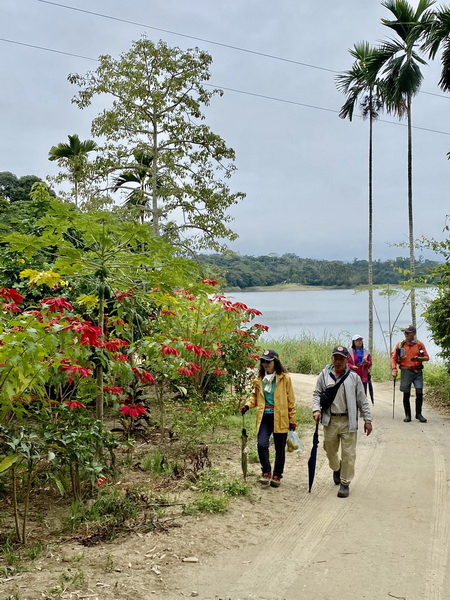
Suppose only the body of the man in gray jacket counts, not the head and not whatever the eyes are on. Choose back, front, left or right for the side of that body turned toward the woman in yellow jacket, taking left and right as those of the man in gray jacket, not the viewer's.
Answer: right

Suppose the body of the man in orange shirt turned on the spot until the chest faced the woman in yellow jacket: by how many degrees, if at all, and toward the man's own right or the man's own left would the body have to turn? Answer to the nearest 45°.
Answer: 0° — they already face them

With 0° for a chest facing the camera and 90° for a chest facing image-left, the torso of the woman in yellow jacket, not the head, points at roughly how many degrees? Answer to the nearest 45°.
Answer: approximately 45°

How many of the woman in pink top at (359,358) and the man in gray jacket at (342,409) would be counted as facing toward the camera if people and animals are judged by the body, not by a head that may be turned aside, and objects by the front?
2

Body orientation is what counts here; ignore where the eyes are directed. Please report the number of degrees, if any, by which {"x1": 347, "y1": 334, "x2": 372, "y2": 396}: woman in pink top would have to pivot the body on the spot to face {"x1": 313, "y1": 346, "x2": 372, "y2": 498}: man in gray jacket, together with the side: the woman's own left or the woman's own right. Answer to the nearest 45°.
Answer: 0° — they already face them

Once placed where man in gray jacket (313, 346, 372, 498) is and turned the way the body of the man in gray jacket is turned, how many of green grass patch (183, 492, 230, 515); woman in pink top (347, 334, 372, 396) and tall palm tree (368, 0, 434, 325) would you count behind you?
2

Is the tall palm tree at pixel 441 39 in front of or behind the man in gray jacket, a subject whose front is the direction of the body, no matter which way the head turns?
behind

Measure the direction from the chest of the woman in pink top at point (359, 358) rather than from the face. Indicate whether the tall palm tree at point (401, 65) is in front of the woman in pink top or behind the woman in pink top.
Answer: behind
